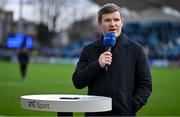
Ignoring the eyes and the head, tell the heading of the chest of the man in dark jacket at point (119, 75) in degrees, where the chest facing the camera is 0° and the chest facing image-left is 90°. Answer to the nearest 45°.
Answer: approximately 0°
